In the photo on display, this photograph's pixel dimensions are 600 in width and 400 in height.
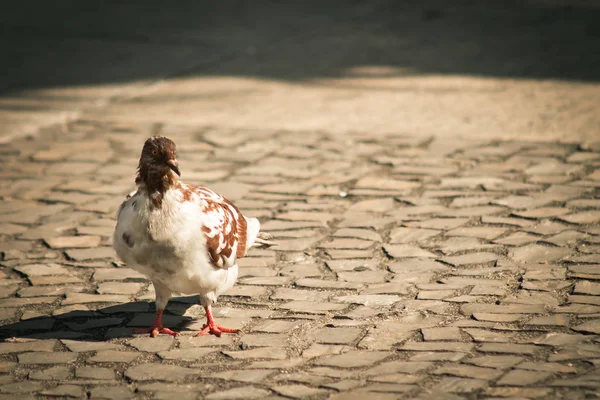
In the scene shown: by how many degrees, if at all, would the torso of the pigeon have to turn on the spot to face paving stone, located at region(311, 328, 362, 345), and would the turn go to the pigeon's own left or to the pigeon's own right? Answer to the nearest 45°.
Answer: approximately 135° to the pigeon's own left

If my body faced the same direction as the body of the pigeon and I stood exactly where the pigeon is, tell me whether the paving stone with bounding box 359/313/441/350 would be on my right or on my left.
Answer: on my left

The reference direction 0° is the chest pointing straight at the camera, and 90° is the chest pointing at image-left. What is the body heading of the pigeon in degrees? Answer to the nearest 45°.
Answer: approximately 45°

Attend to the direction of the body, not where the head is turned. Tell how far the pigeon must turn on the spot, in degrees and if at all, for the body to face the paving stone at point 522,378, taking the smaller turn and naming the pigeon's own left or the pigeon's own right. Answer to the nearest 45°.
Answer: approximately 90° to the pigeon's own left

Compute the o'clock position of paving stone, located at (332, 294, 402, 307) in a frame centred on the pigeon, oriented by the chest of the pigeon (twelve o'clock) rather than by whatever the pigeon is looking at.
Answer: The paving stone is roughly at 7 o'clock from the pigeon.

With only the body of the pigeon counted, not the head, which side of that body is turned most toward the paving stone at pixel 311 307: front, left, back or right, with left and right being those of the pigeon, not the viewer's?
back

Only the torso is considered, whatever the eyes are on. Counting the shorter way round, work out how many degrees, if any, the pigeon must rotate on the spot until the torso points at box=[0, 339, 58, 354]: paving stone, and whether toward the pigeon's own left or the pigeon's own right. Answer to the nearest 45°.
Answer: approximately 45° to the pigeon's own right

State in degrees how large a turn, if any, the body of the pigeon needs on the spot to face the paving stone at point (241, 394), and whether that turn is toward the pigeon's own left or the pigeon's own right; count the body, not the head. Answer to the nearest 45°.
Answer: approximately 90° to the pigeon's own left

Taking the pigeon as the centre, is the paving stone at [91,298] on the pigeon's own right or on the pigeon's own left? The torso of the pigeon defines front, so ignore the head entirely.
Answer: on the pigeon's own right

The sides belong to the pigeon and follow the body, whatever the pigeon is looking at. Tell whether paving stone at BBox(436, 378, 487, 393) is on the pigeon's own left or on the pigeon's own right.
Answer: on the pigeon's own left
